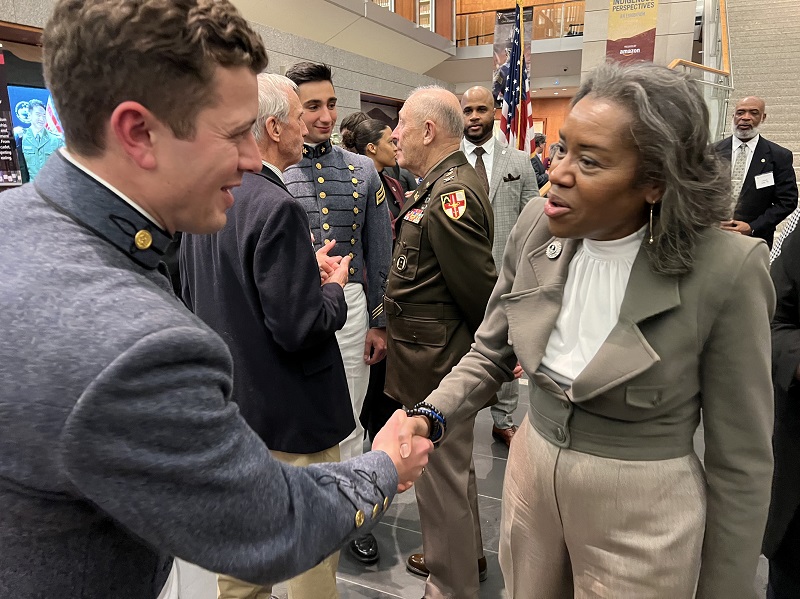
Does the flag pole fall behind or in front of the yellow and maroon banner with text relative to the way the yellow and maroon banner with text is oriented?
in front

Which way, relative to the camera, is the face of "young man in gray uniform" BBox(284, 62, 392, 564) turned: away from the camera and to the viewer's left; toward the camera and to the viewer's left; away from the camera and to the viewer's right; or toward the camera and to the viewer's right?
toward the camera and to the viewer's left

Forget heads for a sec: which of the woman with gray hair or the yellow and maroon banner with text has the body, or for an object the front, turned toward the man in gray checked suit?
the yellow and maroon banner with text

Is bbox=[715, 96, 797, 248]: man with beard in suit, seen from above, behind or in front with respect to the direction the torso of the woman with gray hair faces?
behind

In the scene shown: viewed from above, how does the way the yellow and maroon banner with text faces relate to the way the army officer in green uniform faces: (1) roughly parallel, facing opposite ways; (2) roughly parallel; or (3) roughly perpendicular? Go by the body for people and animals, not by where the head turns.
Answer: roughly perpendicular

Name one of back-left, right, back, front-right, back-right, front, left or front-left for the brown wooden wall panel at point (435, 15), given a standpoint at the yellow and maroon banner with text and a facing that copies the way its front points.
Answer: back-right

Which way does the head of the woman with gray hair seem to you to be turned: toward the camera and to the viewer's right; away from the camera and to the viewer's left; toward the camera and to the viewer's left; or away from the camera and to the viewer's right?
toward the camera and to the viewer's left

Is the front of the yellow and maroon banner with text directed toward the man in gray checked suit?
yes

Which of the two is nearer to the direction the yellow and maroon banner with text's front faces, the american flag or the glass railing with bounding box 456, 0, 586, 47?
the american flag

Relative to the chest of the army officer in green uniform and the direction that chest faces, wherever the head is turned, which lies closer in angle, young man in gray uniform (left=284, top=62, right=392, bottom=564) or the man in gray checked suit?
the young man in gray uniform

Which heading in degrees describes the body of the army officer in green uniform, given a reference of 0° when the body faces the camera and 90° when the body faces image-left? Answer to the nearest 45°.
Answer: approximately 90°

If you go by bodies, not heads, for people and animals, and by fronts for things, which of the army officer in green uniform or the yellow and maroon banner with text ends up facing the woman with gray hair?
the yellow and maroon banner with text

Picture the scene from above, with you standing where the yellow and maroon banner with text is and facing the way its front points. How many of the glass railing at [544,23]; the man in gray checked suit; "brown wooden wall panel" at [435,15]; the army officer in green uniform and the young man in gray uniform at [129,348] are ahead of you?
3
